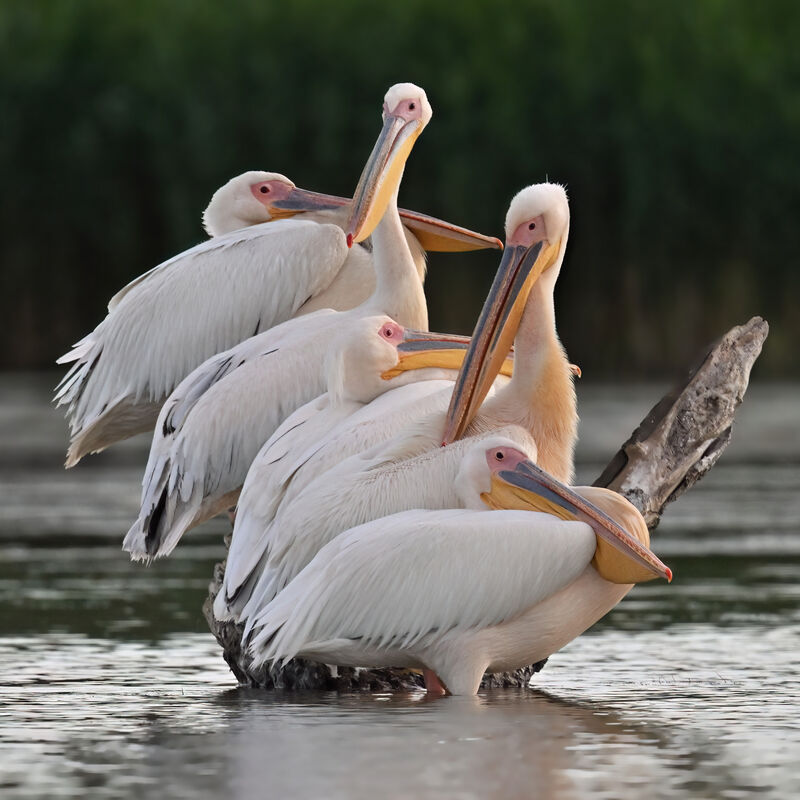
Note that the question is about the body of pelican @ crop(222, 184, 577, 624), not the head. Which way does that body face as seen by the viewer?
to the viewer's right

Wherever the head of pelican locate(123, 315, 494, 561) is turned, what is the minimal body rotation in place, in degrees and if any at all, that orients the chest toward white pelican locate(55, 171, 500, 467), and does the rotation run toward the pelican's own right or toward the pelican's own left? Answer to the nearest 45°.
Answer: approximately 135° to the pelican's own left

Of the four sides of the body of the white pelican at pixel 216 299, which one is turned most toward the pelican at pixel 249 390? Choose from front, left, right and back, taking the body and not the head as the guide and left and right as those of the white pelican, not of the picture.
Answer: right

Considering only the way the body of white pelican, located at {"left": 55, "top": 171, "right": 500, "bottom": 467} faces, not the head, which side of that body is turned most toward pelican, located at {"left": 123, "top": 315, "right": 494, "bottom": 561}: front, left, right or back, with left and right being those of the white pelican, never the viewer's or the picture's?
right

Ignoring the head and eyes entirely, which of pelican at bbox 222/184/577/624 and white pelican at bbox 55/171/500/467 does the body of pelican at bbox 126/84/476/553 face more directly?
the pelican

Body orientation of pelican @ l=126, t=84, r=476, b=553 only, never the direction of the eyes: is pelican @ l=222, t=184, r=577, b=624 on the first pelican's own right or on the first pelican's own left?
on the first pelican's own right

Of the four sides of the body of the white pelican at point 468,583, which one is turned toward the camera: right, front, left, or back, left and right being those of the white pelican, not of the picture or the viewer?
right

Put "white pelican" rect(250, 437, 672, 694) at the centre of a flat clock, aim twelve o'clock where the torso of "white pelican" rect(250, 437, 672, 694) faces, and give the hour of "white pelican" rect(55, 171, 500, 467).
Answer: "white pelican" rect(55, 171, 500, 467) is roughly at 8 o'clock from "white pelican" rect(250, 437, 672, 694).

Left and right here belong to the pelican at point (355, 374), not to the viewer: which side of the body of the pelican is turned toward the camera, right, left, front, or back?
right
